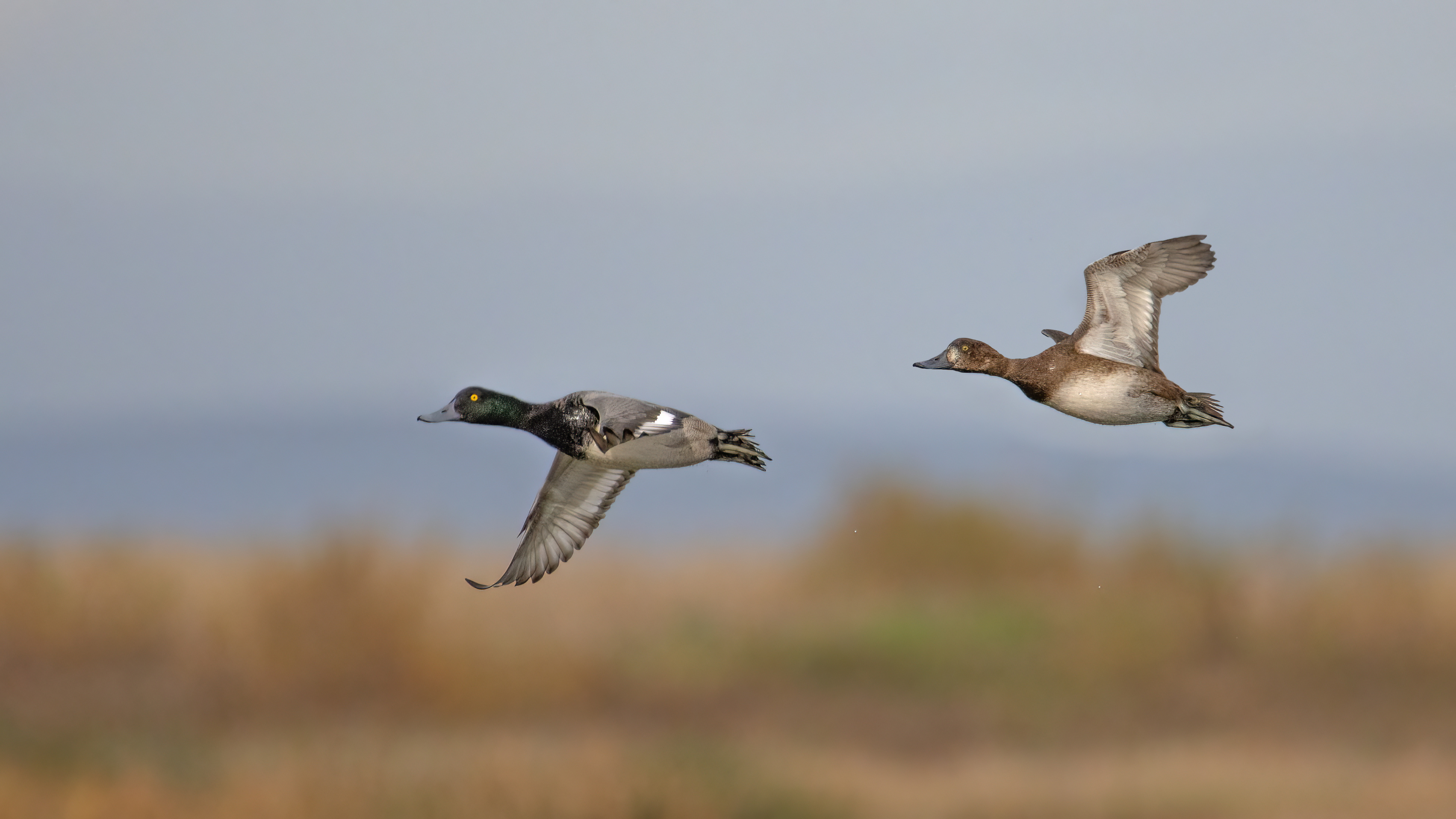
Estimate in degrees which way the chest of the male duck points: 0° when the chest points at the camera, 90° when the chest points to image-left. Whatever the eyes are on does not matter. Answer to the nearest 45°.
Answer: approximately 90°

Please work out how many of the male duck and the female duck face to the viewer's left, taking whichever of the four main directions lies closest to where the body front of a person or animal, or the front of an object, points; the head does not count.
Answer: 2

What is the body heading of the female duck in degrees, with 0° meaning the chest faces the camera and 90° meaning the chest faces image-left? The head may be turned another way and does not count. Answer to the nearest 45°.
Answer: approximately 90°

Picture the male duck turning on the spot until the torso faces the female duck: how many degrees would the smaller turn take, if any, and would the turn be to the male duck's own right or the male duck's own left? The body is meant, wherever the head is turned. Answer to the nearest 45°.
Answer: approximately 180°
